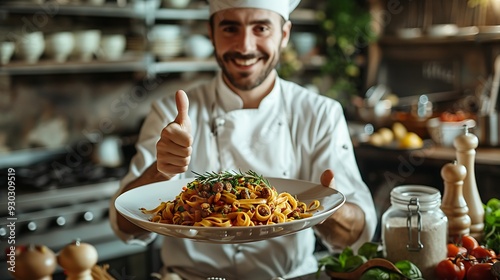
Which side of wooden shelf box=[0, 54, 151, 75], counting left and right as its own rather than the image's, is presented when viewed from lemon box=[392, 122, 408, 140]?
left

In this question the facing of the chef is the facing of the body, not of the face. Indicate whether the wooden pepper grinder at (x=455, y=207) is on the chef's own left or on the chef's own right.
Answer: on the chef's own left

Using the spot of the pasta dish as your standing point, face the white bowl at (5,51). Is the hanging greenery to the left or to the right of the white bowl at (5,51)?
right

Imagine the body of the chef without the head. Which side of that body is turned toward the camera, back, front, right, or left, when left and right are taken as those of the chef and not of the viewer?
front

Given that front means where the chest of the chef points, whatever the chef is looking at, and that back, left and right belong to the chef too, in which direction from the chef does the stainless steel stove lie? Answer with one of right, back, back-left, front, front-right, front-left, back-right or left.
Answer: back-right

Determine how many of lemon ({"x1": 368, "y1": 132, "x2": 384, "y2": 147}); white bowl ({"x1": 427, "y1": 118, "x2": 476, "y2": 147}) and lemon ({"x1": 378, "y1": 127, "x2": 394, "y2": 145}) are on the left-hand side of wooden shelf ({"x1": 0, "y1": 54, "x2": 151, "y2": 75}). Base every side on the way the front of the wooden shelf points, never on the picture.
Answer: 3

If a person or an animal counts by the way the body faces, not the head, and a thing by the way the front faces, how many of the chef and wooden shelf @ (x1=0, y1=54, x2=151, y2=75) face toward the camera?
2

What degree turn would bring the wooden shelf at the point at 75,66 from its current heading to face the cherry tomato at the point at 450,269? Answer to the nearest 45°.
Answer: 0° — it already faces it

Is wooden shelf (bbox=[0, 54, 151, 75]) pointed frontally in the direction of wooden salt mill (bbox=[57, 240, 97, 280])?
yes

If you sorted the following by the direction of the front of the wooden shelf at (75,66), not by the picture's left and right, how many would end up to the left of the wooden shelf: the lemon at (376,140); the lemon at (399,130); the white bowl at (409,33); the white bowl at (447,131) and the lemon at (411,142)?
5

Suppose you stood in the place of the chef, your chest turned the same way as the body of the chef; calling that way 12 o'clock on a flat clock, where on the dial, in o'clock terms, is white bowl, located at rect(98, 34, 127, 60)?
The white bowl is roughly at 5 o'clock from the chef.

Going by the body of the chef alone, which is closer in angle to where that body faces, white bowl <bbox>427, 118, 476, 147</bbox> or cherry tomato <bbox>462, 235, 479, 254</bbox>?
the cherry tomato

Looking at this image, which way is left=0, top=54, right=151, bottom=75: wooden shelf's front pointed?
toward the camera

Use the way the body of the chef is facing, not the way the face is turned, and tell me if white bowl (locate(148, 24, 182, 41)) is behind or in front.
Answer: behind
